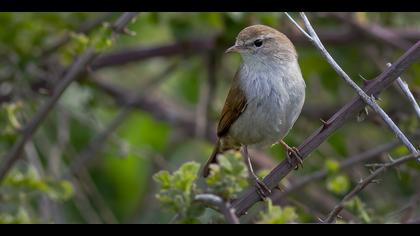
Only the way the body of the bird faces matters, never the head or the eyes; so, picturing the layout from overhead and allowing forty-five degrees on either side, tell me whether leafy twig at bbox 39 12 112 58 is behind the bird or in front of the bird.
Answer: behind

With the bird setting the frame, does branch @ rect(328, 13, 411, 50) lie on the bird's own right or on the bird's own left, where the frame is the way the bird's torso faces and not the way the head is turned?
on the bird's own left

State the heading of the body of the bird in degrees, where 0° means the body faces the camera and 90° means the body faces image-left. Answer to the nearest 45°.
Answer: approximately 315°

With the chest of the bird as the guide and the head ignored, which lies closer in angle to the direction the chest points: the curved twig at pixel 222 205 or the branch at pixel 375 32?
the curved twig

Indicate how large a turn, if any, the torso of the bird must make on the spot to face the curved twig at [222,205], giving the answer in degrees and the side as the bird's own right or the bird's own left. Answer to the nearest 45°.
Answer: approximately 45° to the bird's own right

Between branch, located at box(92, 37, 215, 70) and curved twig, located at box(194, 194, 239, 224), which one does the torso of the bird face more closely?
the curved twig

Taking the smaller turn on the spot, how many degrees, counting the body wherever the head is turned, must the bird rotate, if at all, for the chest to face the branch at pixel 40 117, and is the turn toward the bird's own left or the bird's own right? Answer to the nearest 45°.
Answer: approximately 90° to the bird's own right
